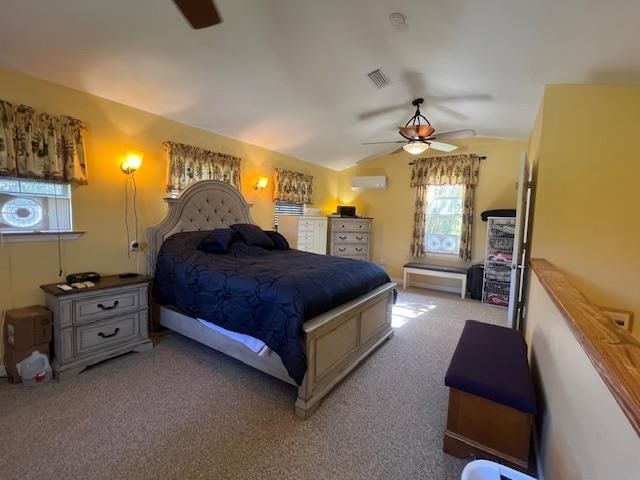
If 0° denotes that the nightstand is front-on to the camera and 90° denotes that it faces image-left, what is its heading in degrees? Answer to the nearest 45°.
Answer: approximately 315°

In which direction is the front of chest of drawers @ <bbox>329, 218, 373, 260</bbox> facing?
toward the camera

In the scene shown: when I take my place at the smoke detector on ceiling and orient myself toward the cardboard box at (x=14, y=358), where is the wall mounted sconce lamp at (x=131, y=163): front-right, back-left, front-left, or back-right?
front-right

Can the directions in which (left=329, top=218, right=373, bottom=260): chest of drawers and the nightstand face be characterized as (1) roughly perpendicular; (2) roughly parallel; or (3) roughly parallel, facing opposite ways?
roughly perpendicular

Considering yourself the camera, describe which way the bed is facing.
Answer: facing the viewer and to the right of the viewer

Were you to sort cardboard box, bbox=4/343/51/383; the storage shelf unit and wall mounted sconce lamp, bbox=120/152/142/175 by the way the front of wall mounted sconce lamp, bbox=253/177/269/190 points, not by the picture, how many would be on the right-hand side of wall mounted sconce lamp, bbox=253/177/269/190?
2

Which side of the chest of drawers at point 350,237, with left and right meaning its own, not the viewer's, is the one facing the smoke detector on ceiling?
front

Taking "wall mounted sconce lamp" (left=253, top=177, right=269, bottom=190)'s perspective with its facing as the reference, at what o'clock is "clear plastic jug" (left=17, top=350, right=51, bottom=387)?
The clear plastic jug is roughly at 3 o'clock from the wall mounted sconce lamp.

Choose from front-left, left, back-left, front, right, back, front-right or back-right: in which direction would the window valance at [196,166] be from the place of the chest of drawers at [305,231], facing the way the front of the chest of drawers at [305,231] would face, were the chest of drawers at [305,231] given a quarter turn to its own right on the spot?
front

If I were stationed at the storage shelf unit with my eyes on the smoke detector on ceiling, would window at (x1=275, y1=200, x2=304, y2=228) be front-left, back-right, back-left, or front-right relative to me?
front-right

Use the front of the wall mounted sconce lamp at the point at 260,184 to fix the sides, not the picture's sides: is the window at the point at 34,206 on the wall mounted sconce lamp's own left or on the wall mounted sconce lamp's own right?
on the wall mounted sconce lamp's own right

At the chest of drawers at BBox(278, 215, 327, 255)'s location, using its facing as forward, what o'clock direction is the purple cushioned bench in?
The purple cushioned bench is roughly at 1 o'clock from the chest of drawers.

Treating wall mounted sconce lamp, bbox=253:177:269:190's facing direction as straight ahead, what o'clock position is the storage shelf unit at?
The storage shelf unit is roughly at 11 o'clock from the wall mounted sconce lamp.

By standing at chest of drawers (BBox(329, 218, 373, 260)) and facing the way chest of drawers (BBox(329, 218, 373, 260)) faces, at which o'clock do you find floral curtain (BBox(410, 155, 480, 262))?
The floral curtain is roughly at 9 o'clock from the chest of drawers.

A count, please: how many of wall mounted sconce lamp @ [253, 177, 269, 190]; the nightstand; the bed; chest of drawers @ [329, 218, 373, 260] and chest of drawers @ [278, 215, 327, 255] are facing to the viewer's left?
0

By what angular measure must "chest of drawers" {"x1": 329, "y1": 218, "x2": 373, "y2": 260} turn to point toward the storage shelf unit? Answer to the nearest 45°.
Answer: approximately 90° to its left

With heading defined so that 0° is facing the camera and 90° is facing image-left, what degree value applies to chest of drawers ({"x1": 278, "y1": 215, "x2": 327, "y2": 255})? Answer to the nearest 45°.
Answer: approximately 315°

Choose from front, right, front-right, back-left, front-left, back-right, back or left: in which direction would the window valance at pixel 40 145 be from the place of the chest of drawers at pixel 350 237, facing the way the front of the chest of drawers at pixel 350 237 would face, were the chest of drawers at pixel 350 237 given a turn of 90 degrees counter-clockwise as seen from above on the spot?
back-right

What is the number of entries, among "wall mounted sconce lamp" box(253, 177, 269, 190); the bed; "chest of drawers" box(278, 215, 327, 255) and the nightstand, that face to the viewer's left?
0
